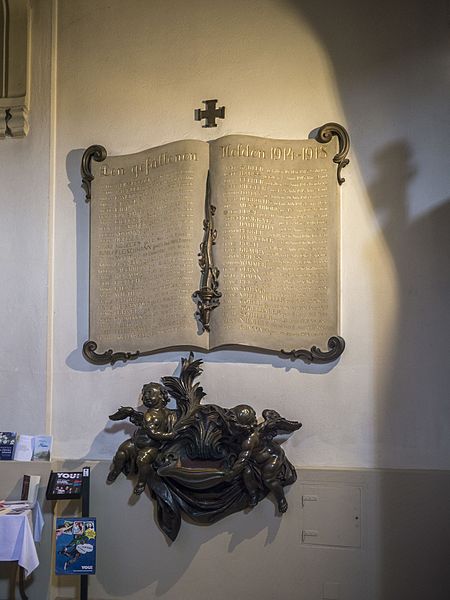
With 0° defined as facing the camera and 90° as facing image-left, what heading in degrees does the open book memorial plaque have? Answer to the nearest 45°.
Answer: approximately 0°

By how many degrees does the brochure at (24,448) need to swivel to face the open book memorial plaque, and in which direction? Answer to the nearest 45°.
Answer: approximately 45° to its left

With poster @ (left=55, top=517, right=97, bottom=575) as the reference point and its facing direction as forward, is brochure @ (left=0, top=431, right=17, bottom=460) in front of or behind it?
behind
